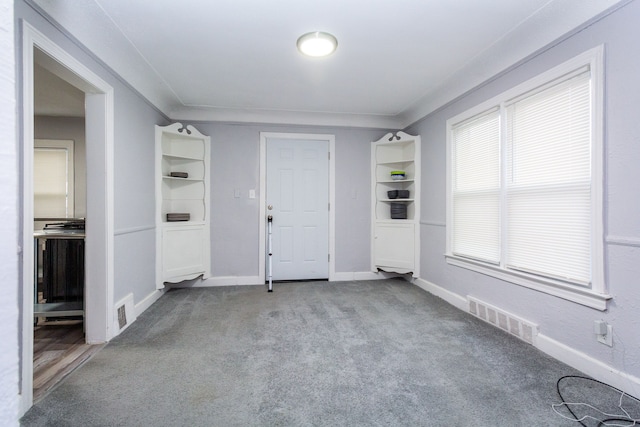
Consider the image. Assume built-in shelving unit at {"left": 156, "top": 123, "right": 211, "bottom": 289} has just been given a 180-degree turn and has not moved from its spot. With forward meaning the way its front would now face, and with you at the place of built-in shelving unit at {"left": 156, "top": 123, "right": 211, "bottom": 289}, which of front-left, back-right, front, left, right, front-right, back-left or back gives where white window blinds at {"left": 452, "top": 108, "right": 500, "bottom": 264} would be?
back

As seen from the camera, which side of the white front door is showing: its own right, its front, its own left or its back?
front

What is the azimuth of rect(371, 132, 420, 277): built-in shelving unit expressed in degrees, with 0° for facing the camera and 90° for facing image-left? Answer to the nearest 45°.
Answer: approximately 45°

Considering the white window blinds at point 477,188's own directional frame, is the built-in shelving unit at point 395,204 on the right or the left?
on its right

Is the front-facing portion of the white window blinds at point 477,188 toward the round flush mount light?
yes

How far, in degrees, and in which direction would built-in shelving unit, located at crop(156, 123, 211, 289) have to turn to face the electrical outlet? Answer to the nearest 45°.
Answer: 0° — it already faces it

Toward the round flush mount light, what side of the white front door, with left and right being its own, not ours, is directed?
front

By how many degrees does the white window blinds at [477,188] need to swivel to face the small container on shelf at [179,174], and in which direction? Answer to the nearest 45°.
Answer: approximately 45° to its right

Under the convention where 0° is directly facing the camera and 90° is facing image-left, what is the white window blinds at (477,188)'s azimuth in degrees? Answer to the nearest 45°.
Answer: approximately 45°

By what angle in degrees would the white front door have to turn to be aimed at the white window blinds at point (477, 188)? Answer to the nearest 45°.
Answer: approximately 45° to its left

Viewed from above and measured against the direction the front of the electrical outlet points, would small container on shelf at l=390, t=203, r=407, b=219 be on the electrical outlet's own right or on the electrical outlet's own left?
on the electrical outlet's own right

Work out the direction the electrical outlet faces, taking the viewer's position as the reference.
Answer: facing the viewer and to the left of the viewer

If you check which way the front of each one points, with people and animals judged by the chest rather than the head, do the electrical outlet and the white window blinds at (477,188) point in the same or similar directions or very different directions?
same or similar directions

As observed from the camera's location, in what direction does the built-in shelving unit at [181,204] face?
facing the viewer and to the right of the viewer

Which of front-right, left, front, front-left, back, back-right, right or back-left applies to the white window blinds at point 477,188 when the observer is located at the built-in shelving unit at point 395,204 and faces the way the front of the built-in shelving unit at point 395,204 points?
left
